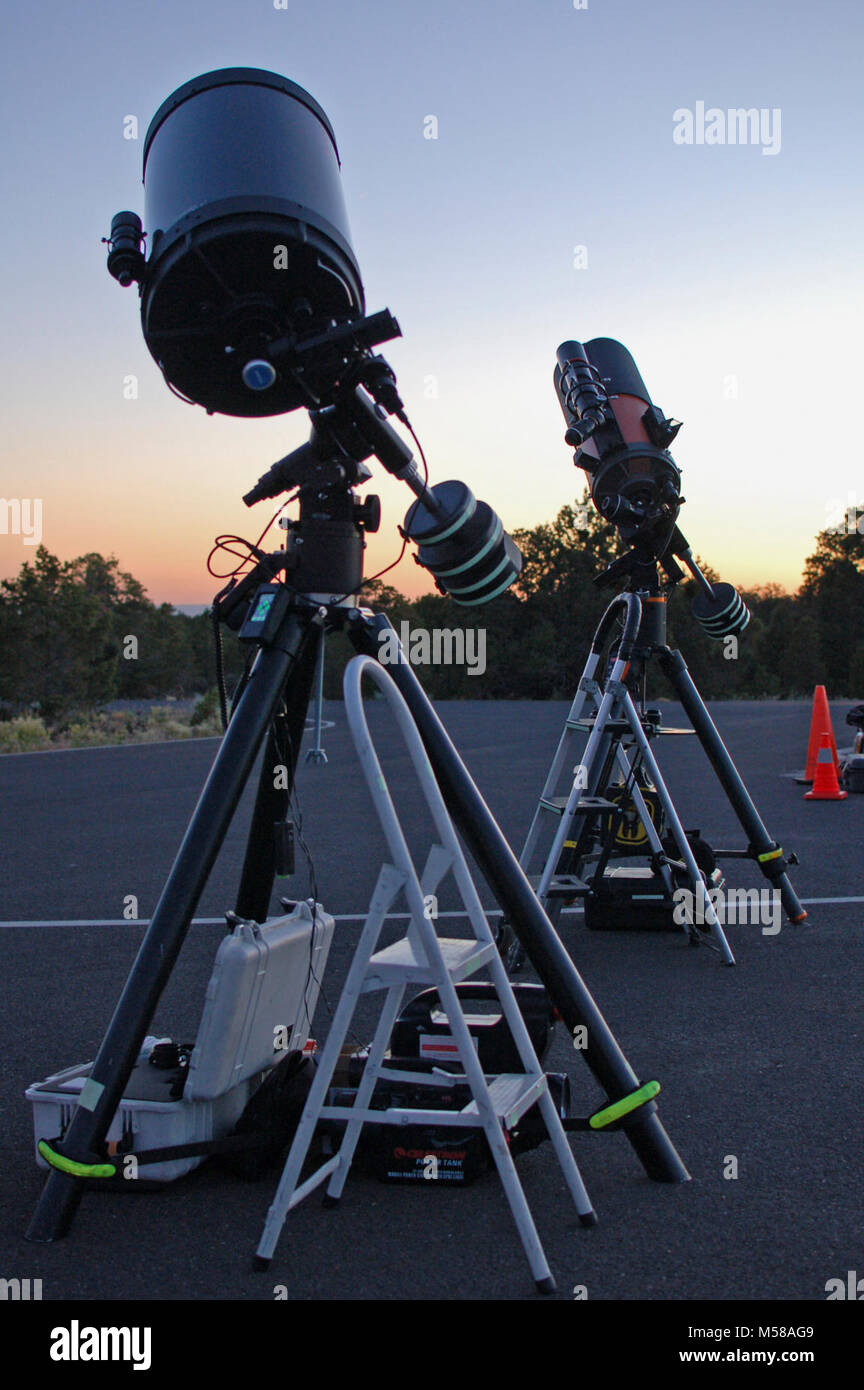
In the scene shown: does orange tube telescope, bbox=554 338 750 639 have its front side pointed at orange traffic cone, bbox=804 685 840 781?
no

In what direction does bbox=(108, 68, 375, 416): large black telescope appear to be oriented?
away from the camera

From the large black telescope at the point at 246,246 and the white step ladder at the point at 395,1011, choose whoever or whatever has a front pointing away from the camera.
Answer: the large black telescope

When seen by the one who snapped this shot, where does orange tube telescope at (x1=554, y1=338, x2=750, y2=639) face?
facing away from the viewer and to the left of the viewer

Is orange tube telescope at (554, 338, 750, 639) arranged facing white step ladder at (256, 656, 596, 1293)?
no

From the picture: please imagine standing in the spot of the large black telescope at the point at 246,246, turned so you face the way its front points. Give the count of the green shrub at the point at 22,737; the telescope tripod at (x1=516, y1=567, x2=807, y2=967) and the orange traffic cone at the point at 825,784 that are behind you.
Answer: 0

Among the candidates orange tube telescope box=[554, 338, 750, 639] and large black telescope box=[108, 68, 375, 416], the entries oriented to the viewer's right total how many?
0

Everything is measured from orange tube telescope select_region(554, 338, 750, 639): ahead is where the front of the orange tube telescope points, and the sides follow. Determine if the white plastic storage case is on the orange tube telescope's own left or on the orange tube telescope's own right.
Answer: on the orange tube telescope's own left

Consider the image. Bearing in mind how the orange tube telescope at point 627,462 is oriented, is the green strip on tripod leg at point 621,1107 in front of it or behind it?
behind

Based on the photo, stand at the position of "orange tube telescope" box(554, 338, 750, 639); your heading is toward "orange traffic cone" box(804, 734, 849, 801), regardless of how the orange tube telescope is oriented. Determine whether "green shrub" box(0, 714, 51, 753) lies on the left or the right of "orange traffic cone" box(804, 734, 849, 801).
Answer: left

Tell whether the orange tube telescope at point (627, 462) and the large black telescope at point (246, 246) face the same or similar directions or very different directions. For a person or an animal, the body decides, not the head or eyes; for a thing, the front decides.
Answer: same or similar directions
